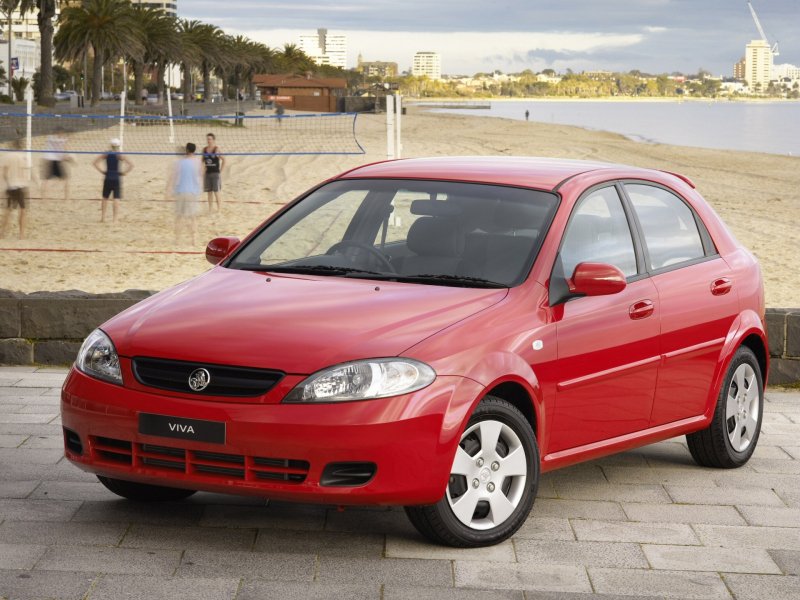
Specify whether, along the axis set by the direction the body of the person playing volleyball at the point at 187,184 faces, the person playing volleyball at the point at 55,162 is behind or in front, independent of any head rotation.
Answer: in front

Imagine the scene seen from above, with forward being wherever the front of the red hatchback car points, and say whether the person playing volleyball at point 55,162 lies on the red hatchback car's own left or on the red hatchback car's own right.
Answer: on the red hatchback car's own right

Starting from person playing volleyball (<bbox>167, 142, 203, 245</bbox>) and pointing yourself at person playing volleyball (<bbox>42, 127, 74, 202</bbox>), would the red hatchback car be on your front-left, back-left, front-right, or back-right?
back-left

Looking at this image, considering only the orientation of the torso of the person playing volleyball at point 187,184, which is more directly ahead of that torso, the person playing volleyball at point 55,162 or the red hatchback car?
the person playing volleyball

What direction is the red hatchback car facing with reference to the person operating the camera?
facing the viewer and to the left of the viewer

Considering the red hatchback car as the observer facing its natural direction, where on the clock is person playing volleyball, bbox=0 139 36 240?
The person playing volleyball is roughly at 4 o'clock from the red hatchback car.

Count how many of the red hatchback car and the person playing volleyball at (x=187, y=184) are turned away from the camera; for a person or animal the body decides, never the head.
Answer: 1

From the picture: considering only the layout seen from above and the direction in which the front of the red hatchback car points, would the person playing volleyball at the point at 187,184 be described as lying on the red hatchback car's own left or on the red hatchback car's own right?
on the red hatchback car's own right

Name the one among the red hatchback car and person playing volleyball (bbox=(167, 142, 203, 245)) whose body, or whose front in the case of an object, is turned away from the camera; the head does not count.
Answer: the person playing volleyball

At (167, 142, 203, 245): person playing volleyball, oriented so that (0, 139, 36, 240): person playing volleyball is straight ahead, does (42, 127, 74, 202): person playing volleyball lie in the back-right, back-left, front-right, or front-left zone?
front-right

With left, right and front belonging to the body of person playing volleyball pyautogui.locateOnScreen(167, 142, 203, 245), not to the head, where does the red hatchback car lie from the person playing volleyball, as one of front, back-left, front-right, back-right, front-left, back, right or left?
back

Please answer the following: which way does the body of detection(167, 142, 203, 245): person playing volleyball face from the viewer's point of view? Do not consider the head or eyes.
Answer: away from the camera
